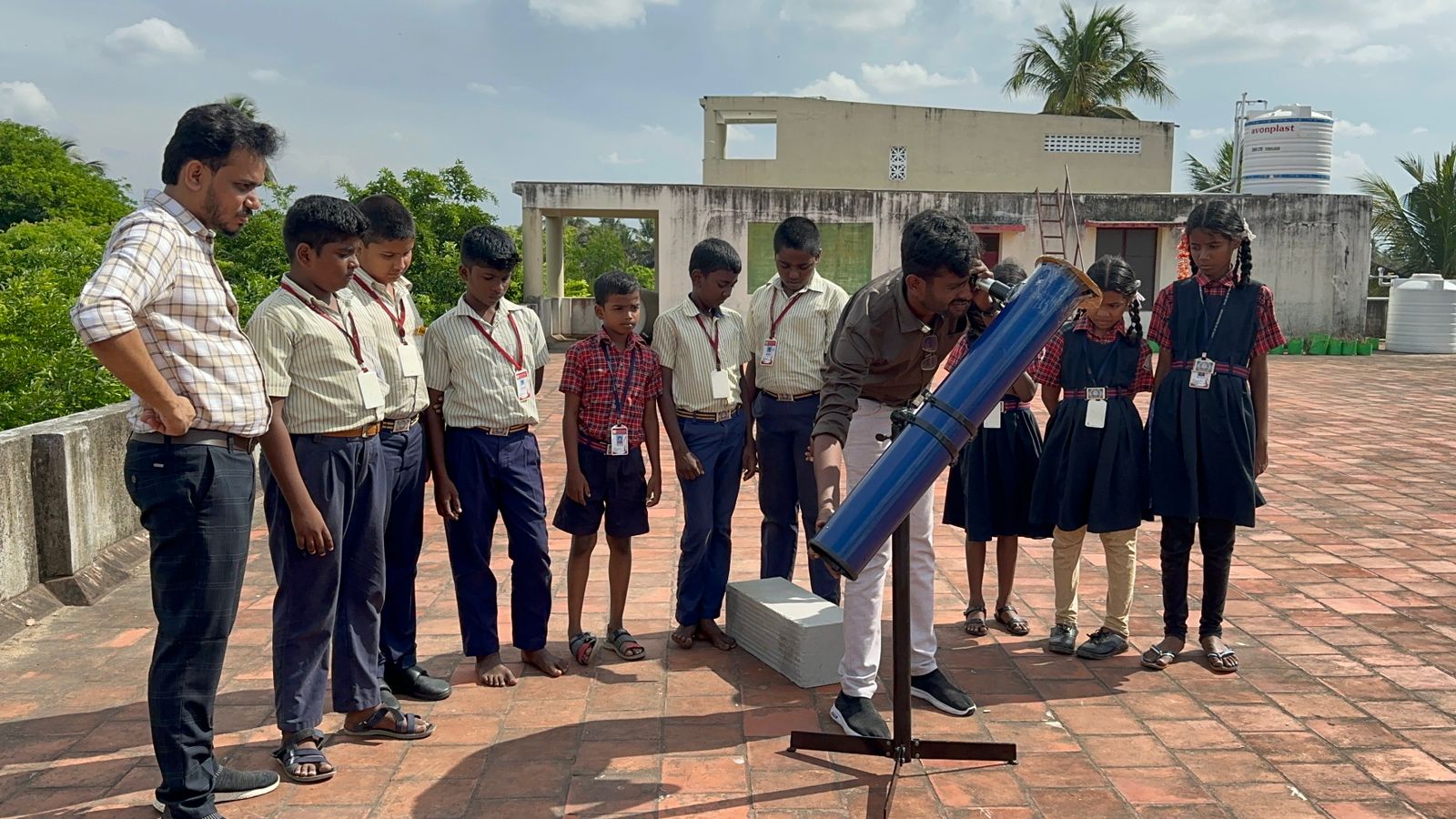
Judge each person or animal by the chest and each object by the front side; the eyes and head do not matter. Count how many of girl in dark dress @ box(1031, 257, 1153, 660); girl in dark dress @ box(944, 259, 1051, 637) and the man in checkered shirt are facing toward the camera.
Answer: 2

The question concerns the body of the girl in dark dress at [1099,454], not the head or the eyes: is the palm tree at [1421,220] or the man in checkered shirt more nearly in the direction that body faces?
the man in checkered shirt

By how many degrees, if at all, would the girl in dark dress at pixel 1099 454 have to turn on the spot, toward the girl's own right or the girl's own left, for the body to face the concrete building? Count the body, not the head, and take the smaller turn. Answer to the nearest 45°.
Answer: approximately 180°

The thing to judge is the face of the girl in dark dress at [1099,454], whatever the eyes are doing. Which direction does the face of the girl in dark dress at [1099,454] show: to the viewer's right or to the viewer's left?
to the viewer's left

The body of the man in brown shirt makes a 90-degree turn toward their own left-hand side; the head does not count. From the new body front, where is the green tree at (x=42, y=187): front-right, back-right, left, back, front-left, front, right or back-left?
left

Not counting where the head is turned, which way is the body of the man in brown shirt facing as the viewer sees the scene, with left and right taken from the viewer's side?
facing the viewer and to the right of the viewer

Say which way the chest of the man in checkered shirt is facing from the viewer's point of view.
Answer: to the viewer's right

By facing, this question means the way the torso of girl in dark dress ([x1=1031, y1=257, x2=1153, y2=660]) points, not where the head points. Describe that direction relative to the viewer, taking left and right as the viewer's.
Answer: facing the viewer

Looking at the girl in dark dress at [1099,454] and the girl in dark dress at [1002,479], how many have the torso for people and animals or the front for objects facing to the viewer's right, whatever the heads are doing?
0

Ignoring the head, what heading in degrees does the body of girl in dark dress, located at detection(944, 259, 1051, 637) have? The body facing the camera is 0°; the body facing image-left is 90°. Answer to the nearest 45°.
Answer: approximately 0°

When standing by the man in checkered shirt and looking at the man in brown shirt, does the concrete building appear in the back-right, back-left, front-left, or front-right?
front-left

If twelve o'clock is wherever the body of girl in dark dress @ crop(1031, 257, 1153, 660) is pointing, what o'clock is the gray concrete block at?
The gray concrete block is roughly at 2 o'clock from the girl in dark dress.

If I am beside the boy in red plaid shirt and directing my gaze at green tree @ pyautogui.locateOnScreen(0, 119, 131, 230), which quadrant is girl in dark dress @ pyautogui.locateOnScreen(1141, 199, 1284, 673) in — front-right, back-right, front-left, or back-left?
back-right

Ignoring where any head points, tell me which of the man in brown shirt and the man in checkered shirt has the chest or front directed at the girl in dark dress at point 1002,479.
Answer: the man in checkered shirt

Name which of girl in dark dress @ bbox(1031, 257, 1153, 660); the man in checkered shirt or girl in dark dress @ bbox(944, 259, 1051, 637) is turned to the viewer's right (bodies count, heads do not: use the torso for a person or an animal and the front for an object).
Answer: the man in checkered shirt

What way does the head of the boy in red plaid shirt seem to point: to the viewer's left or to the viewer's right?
to the viewer's right

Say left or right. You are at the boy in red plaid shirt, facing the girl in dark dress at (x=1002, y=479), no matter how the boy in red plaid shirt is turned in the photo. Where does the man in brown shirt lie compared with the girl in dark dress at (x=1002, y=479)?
right

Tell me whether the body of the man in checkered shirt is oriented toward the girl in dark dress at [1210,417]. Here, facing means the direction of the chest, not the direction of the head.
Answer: yes
